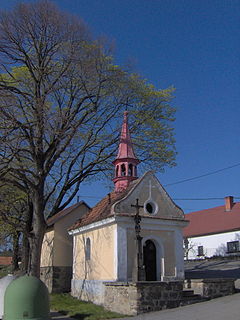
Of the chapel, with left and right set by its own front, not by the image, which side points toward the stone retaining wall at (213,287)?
front

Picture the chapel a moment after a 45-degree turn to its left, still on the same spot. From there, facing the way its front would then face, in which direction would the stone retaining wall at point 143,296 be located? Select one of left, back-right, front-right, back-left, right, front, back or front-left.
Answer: right

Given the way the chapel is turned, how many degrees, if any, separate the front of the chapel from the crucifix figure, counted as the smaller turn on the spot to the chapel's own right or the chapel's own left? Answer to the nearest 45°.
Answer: approximately 45° to the chapel's own right

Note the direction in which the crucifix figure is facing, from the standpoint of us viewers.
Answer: facing the viewer and to the right of the viewer

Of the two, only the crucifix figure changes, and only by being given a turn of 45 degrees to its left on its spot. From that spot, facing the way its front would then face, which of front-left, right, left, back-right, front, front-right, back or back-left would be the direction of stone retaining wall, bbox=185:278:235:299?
front

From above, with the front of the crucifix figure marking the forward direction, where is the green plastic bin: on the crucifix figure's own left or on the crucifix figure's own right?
on the crucifix figure's own right

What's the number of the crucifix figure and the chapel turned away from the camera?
0

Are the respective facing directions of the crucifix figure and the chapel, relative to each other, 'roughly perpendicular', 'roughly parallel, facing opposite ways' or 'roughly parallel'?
roughly parallel

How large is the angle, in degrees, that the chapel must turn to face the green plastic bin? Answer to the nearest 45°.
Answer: approximately 45° to its right

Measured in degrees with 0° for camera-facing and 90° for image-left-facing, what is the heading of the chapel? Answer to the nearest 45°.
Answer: approximately 315°
